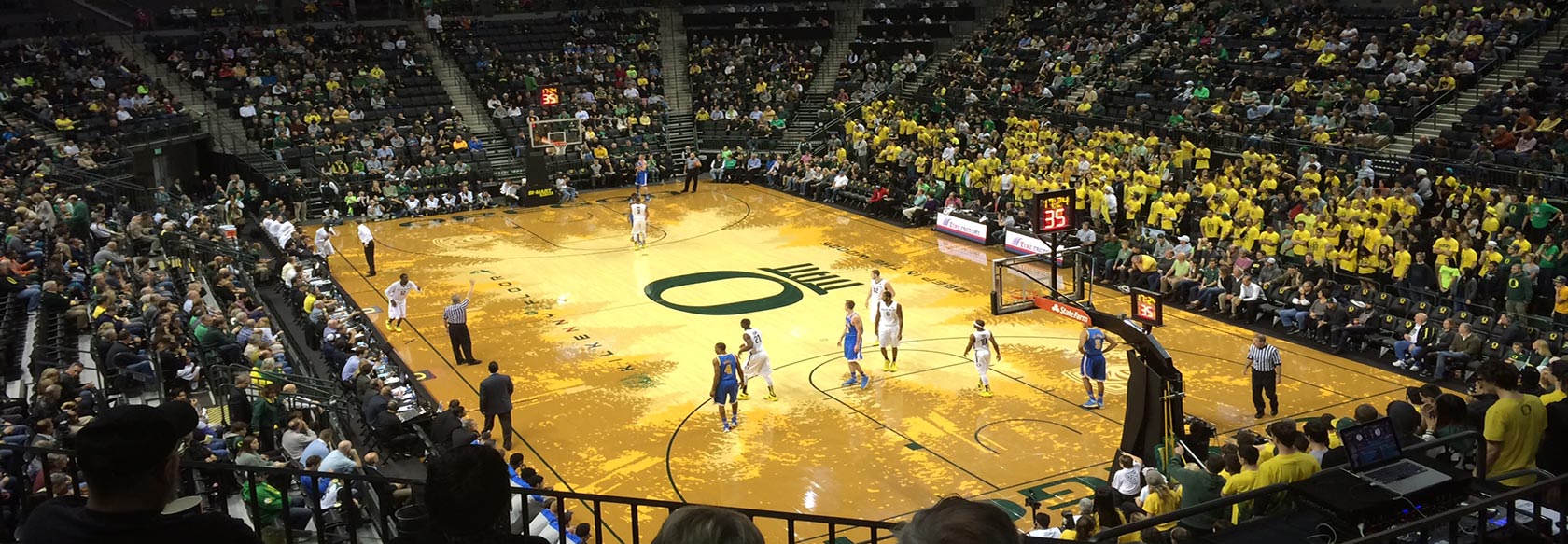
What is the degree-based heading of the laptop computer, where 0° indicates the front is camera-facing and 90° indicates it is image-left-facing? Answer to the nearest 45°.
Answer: approximately 315°

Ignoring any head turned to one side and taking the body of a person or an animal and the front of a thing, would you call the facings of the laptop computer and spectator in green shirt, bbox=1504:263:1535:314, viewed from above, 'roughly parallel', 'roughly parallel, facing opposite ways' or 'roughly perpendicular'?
roughly perpendicular

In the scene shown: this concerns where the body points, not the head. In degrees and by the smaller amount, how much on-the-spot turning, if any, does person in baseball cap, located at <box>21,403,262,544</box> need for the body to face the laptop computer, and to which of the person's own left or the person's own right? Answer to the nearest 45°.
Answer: approximately 45° to the person's own right

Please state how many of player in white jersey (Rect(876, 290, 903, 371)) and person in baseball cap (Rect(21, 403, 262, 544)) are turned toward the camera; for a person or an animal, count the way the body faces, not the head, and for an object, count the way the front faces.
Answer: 1

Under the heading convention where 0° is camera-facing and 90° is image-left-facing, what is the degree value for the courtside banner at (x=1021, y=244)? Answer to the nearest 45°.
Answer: approximately 45°

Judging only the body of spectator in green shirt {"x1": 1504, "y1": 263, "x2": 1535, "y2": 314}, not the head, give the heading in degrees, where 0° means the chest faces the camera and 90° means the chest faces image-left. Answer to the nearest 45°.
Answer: approximately 45°

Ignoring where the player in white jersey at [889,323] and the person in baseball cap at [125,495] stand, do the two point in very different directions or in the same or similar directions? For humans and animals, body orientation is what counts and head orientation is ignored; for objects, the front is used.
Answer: very different directions

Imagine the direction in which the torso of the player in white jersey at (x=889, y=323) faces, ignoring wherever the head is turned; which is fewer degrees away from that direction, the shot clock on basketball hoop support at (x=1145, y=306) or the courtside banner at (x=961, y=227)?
the shot clock on basketball hoop support
